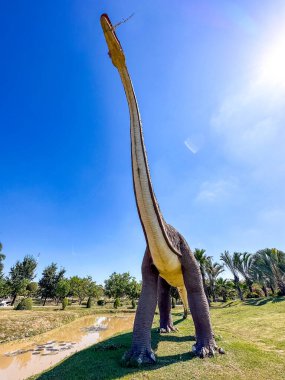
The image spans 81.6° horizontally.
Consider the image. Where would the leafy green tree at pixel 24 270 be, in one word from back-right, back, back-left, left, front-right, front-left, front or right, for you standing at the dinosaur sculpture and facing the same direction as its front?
back-right

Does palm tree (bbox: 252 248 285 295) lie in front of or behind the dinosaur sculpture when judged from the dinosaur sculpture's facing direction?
behind

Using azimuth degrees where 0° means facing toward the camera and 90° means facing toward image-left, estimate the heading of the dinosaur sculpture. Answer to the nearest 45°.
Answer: approximately 0°

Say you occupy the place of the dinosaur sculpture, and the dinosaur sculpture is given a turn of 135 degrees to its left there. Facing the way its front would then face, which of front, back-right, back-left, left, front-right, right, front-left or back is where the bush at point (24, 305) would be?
left

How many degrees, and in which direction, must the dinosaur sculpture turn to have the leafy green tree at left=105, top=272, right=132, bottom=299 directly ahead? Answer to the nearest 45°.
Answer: approximately 180°

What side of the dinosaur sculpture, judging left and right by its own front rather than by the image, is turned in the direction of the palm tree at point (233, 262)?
back

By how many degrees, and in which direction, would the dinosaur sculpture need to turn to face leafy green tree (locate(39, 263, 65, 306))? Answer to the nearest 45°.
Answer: approximately 135° to its right

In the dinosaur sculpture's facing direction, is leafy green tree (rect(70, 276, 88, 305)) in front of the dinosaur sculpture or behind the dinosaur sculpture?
behind
